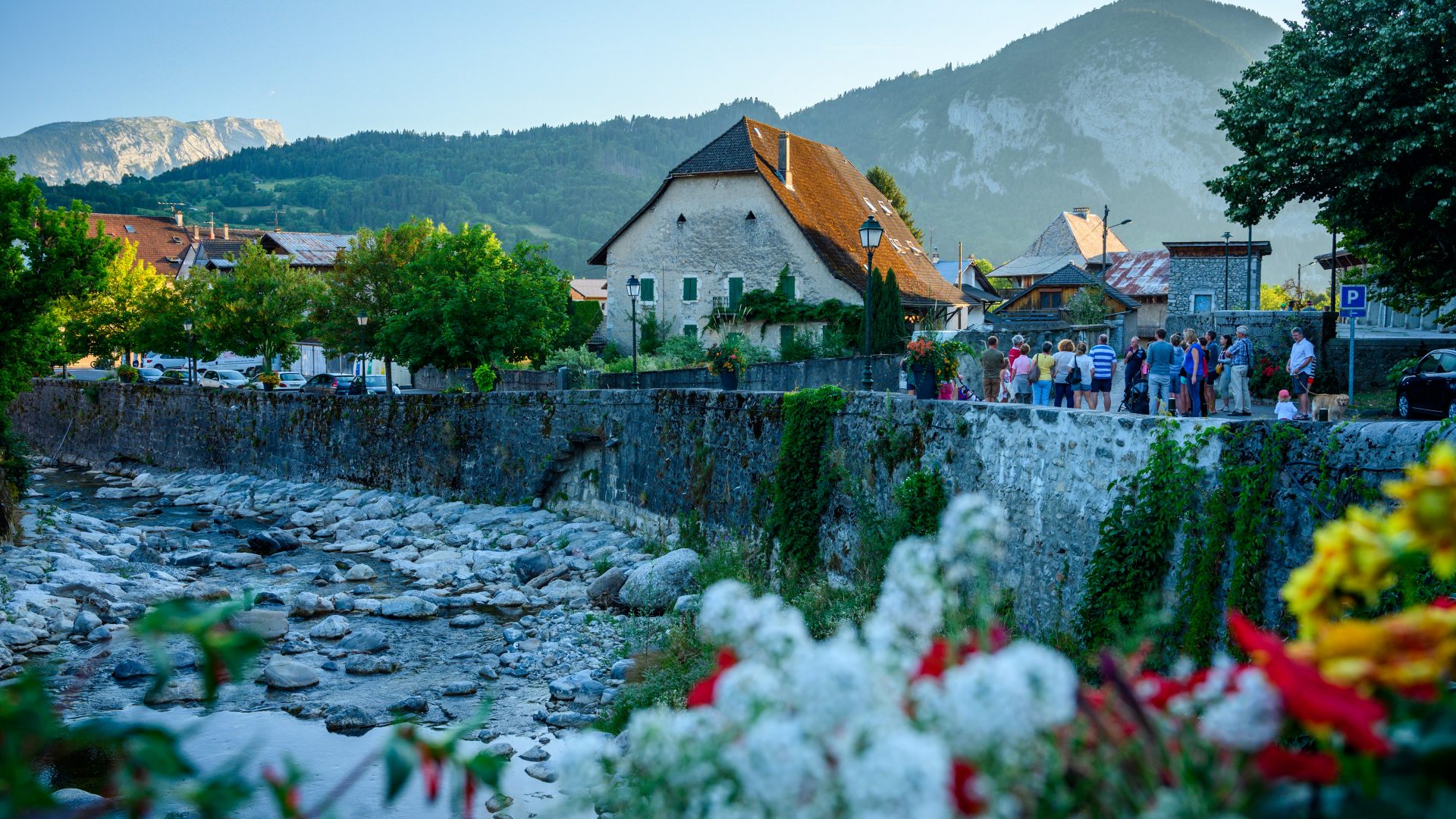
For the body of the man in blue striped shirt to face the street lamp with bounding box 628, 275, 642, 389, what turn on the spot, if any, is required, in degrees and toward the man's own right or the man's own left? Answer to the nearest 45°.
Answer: approximately 45° to the man's own left

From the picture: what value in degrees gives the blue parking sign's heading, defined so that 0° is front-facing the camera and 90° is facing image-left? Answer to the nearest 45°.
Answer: approximately 0°

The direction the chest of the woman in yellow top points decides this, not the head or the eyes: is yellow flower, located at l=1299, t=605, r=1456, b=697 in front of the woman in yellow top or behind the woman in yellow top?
behind

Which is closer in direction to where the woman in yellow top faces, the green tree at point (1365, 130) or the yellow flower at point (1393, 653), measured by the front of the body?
the green tree

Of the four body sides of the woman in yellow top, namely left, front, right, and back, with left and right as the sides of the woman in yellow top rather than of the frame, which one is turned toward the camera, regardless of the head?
back

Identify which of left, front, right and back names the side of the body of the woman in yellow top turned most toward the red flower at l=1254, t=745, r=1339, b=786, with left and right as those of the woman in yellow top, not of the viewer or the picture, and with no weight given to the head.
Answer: back

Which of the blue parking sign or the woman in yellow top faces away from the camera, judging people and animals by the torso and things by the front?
the woman in yellow top

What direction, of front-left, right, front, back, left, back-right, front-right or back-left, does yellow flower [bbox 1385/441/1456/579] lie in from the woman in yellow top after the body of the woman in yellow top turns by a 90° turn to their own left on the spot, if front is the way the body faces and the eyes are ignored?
left

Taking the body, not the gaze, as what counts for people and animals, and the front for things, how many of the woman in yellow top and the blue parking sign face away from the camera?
1

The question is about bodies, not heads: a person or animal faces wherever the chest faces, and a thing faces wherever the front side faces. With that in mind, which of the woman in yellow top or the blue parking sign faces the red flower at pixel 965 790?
the blue parking sign

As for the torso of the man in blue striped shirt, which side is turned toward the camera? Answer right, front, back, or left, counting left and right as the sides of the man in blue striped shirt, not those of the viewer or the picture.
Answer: back

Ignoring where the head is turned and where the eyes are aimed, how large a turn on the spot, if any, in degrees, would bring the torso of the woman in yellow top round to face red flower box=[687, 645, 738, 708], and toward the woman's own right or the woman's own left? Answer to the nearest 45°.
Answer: approximately 180°

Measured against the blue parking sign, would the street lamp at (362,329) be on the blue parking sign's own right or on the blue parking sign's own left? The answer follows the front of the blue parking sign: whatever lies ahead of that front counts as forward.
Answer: on the blue parking sign's own right
